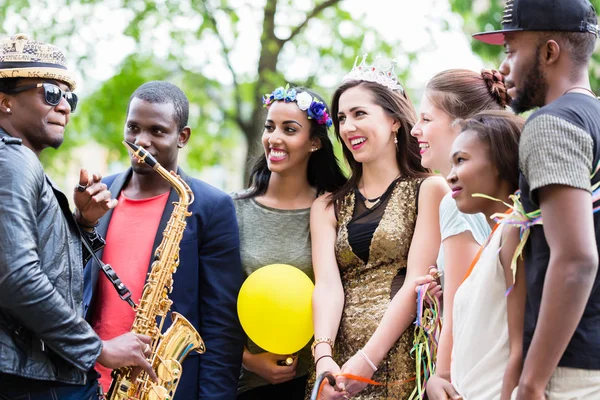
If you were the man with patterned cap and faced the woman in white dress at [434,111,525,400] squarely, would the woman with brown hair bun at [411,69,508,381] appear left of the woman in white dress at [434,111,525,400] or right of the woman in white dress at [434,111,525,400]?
left

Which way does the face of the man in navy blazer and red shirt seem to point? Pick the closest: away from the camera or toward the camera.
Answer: toward the camera

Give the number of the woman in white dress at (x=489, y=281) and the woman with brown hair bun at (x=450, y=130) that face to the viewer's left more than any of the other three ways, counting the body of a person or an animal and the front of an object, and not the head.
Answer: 2

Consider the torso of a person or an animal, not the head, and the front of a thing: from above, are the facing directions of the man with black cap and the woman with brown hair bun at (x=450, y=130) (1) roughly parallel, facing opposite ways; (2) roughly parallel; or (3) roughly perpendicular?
roughly parallel

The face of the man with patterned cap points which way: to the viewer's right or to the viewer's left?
to the viewer's right

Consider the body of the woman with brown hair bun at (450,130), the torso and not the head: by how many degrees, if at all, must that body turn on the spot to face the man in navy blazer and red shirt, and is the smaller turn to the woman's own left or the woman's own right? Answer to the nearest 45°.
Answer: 0° — they already face them

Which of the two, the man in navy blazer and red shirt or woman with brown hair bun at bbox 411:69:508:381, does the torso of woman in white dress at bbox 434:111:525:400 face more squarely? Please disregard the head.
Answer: the man in navy blazer and red shirt

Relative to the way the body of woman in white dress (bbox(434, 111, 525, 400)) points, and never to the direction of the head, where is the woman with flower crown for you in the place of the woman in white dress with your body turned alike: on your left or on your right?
on your right

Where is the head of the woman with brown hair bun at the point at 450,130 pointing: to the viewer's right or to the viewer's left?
to the viewer's left

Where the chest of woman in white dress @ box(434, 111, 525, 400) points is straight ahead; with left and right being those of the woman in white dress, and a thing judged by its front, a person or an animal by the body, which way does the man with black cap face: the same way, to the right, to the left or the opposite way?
the same way

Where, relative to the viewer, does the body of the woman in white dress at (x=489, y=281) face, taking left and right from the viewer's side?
facing to the left of the viewer

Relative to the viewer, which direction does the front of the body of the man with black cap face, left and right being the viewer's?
facing to the left of the viewer

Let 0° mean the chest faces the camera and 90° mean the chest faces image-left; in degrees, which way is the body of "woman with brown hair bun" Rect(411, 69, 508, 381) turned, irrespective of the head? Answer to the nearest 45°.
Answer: approximately 90°

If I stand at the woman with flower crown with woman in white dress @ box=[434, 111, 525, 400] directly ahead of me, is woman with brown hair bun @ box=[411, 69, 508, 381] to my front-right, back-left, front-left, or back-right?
front-left
